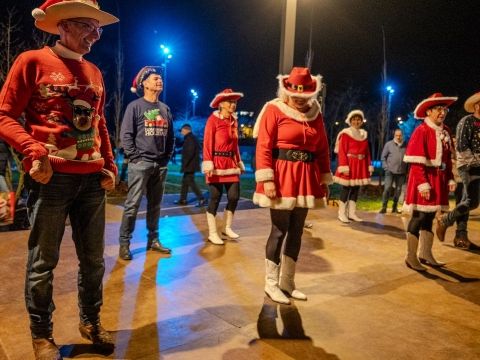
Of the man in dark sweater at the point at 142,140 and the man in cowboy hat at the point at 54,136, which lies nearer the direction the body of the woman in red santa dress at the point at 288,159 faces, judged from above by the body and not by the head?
the man in cowboy hat

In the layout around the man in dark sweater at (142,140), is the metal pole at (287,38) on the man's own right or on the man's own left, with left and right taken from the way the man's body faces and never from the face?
on the man's own left

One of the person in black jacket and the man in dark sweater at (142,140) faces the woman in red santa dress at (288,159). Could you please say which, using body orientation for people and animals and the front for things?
the man in dark sweater

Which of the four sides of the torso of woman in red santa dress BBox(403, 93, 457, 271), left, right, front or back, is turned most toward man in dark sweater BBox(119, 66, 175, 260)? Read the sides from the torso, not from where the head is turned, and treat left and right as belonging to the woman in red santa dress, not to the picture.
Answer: right

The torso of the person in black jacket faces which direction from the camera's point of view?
to the viewer's left

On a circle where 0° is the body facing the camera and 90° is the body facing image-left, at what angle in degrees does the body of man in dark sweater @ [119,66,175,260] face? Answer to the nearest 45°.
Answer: approximately 315°

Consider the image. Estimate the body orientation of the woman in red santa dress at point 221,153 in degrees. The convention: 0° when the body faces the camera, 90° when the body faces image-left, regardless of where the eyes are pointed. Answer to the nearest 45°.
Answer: approximately 315°

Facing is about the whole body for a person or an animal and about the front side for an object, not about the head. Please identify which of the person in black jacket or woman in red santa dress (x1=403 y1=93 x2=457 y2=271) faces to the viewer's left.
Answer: the person in black jacket

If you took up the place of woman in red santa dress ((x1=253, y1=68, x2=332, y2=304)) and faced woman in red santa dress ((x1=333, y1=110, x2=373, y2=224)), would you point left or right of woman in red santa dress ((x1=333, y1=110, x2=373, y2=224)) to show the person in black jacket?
left
